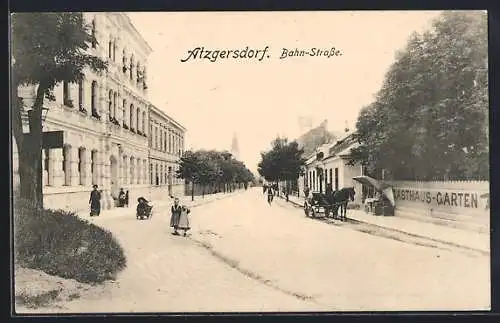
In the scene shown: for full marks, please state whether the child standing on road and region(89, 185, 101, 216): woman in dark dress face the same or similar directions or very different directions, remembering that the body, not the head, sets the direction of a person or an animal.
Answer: same or similar directions

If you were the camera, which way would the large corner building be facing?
facing the viewer and to the right of the viewer

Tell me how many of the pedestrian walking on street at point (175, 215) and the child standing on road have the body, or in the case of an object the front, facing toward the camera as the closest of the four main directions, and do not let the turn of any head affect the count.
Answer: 2

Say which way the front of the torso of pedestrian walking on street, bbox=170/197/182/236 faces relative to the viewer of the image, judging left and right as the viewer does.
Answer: facing the viewer

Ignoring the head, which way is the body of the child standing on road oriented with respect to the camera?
toward the camera

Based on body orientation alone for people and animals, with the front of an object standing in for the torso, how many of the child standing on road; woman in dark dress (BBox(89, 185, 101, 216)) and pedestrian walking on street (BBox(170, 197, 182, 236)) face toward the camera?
3

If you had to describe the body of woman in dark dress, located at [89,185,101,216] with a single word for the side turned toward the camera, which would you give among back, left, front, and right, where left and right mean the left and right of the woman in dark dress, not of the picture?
front
